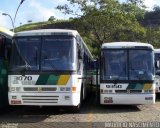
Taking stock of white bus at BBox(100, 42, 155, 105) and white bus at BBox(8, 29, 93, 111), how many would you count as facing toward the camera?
2

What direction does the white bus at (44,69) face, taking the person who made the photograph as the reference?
facing the viewer

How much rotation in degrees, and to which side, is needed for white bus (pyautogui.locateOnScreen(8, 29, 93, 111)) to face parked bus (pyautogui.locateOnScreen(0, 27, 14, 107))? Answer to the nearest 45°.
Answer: approximately 135° to its right

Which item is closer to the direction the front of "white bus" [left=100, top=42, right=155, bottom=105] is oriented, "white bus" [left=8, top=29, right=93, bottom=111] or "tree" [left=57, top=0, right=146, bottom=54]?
the white bus

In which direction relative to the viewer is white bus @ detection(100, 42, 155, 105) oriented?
toward the camera

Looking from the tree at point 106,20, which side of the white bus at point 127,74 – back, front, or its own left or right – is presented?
back

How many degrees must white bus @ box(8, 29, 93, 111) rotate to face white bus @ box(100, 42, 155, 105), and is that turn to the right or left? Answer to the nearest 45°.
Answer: approximately 135° to its left

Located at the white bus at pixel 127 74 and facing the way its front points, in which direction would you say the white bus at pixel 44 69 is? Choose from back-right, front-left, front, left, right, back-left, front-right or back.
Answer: front-right

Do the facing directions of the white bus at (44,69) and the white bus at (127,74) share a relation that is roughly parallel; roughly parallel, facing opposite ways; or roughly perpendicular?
roughly parallel

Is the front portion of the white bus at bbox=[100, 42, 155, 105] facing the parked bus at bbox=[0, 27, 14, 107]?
no

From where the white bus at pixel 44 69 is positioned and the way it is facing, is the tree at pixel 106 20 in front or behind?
behind
